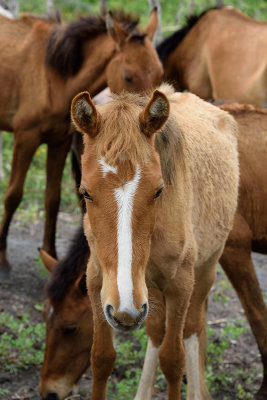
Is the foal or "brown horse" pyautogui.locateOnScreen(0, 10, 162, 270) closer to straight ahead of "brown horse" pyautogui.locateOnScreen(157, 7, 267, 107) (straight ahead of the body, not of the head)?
the brown horse

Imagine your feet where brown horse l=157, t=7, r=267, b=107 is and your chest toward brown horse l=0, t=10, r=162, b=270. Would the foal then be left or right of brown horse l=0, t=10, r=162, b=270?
left

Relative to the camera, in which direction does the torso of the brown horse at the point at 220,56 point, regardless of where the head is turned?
to the viewer's left

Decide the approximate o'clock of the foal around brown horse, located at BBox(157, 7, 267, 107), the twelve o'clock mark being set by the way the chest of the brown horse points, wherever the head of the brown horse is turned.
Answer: The foal is roughly at 9 o'clock from the brown horse.

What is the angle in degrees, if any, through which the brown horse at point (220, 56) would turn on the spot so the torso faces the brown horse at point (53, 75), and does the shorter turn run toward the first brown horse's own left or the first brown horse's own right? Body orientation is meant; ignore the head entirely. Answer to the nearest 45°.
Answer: approximately 45° to the first brown horse's own left
